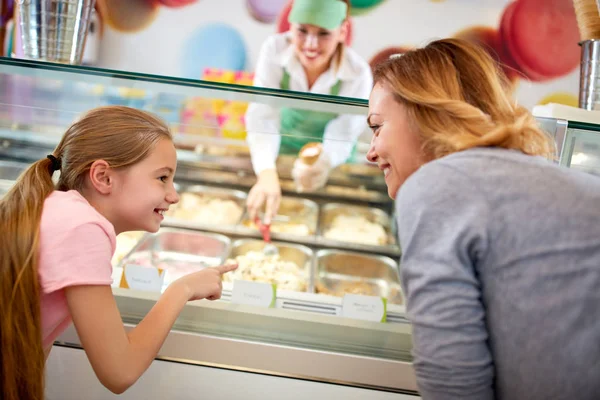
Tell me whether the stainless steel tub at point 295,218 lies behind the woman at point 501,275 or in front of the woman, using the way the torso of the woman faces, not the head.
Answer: in front

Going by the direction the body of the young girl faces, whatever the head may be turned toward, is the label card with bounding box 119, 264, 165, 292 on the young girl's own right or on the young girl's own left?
on the young girl's own left

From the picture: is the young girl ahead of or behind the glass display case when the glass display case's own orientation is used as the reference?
ahead

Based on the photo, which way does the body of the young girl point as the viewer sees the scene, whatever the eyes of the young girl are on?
to the viewer's right

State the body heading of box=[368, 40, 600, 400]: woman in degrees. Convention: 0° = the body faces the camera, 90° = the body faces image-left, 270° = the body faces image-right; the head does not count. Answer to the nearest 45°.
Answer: approximately 135°

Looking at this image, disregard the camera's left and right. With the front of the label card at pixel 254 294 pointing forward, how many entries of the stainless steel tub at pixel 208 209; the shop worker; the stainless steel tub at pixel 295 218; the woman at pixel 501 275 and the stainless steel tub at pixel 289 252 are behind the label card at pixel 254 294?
4

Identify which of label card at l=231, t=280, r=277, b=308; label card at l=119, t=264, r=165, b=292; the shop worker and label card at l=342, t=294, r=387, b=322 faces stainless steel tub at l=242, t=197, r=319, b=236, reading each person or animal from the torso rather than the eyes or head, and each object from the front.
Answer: the shop worker

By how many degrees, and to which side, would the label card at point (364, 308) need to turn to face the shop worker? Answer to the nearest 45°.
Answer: approximately 180°

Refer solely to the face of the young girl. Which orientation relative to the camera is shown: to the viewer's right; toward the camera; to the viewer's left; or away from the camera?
to the viewer's right

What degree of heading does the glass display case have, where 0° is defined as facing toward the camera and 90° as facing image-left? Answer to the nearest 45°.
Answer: approximately 0°

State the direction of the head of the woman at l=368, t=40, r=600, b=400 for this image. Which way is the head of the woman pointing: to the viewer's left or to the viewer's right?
to the viewer's left
